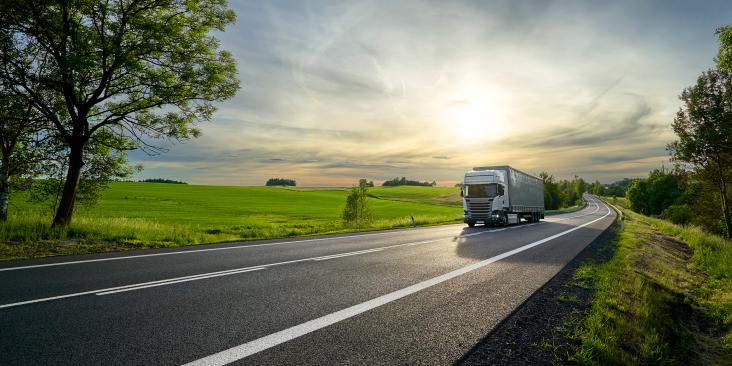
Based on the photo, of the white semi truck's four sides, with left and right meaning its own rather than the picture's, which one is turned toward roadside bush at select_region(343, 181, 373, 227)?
right

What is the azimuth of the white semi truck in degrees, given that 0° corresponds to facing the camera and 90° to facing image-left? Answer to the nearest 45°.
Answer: approximately 45°
